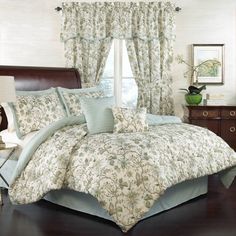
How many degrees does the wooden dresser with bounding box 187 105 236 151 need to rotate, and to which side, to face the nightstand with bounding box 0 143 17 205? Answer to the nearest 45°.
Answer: approximately 45° to its right

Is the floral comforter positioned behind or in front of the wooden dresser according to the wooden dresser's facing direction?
in front

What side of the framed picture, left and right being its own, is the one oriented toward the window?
right

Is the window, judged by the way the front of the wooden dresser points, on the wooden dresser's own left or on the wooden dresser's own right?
on the wooden dresser's own right

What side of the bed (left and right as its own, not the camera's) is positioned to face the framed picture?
left

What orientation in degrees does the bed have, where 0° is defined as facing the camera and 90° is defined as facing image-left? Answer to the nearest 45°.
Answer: approximately 315°

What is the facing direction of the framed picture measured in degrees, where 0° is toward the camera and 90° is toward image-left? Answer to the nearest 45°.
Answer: approximately 0°

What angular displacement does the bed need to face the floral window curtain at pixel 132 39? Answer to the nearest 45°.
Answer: approximately 135° to its left

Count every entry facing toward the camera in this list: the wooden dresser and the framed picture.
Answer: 2

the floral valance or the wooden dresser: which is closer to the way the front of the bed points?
the wooden dresser

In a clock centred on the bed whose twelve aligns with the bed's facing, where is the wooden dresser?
The wooden dresser is roughly at 9 o'clock from the bed.
